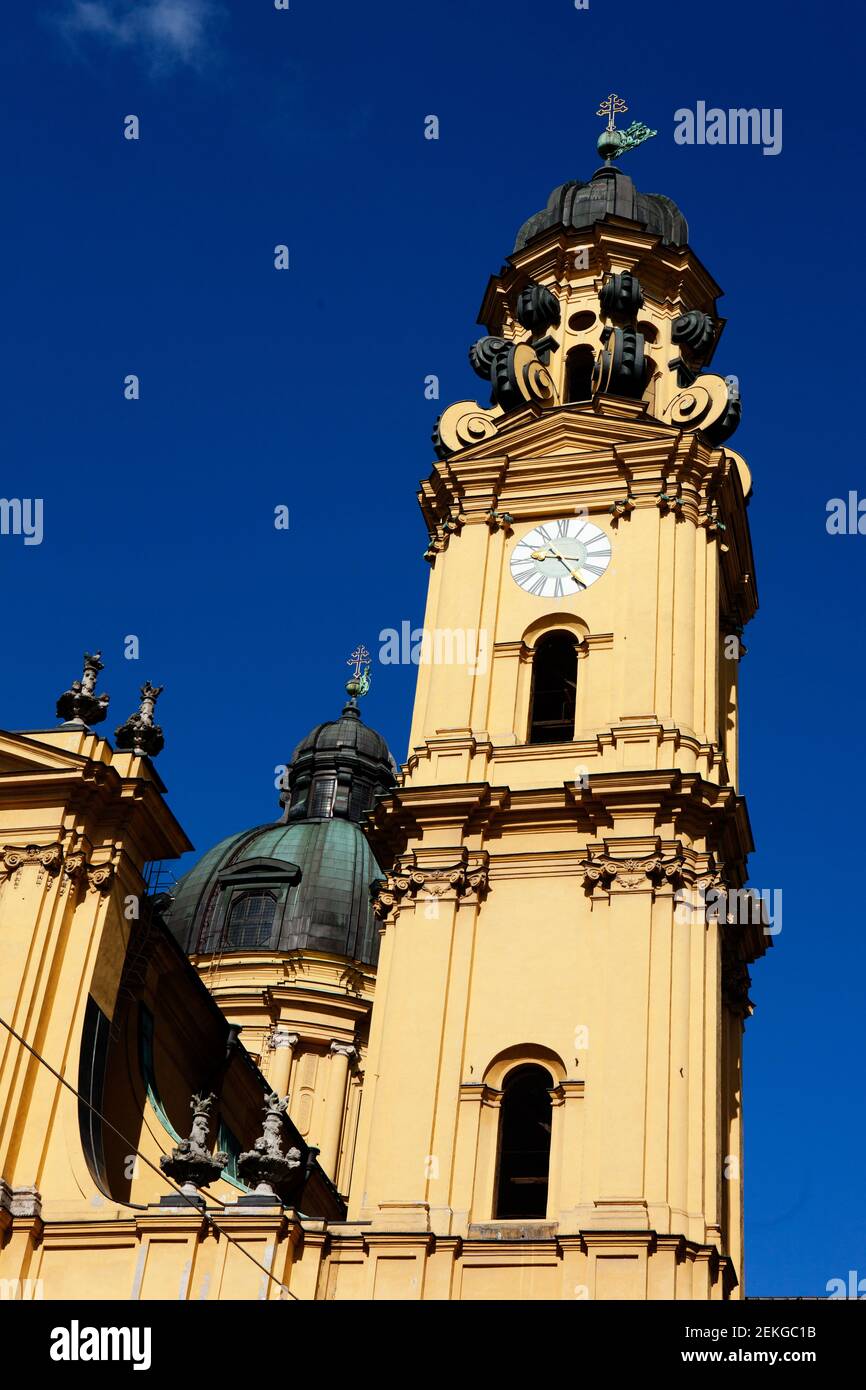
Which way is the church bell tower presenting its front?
toward the camera
